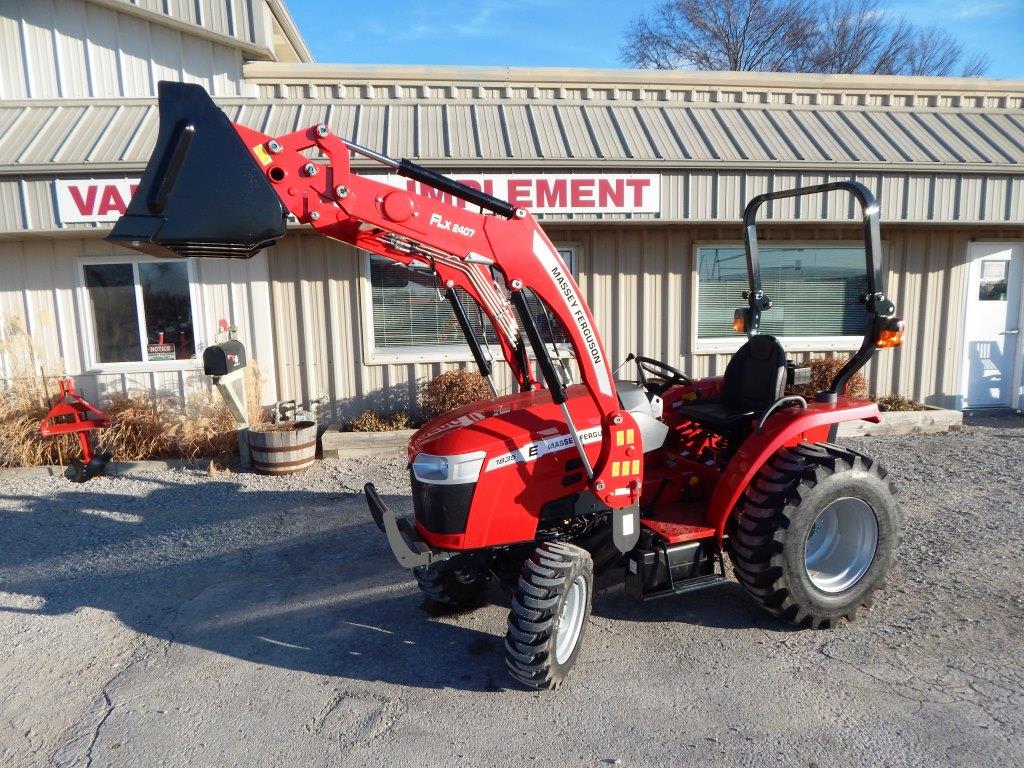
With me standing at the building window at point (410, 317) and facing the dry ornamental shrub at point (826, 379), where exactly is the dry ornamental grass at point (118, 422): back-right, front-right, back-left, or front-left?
back-right

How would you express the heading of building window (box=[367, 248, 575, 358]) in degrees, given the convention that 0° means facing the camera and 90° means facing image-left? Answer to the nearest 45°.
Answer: approximately 0°

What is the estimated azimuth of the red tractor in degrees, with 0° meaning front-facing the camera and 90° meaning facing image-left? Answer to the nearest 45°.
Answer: approximately 45°

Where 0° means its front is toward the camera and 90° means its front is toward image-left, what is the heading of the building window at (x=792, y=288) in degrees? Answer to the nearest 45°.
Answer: approximately 0°

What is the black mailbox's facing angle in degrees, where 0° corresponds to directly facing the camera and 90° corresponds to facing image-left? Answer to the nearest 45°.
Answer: approximately 45°

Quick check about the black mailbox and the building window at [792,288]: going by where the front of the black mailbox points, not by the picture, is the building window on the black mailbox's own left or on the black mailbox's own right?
on the black mailbox's own left

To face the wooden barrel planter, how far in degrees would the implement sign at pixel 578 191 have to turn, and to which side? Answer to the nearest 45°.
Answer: approximately 90° to its right
